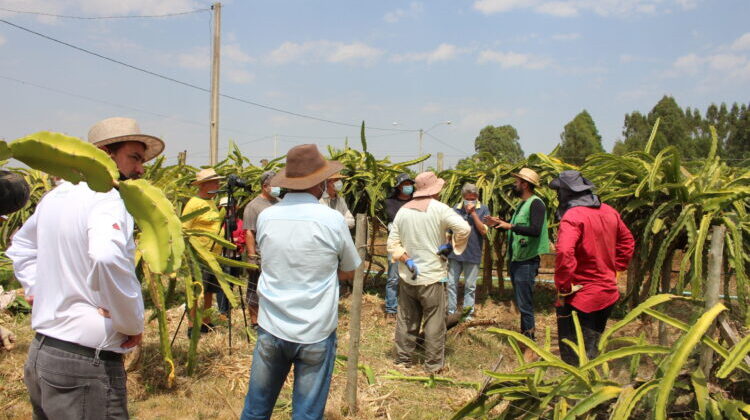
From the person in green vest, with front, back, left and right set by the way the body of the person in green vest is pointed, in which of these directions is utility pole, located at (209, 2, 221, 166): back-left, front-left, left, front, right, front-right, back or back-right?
front-right

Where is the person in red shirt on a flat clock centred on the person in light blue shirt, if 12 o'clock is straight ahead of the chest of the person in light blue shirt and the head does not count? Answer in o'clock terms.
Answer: The person in red shirt is roughly at 2 o'clock from the person in light blue shirt.

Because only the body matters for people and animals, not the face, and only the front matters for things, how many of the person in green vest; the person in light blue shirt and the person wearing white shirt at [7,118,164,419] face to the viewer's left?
1

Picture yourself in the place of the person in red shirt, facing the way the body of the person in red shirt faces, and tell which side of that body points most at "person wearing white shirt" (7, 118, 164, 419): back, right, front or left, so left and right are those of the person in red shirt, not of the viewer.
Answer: left

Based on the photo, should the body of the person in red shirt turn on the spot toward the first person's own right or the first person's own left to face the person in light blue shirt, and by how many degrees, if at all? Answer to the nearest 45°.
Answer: approximately 90° to the first person's own left

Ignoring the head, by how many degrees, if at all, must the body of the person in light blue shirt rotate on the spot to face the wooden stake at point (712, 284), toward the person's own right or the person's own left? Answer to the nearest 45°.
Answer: approximately 135° to the person's own right

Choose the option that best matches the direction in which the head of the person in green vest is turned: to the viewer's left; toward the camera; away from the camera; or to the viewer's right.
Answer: to the viewer's left

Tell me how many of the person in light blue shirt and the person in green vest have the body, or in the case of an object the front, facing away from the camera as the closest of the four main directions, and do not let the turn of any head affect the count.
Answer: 1

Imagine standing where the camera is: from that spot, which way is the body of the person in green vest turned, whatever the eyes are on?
to the viewer's left

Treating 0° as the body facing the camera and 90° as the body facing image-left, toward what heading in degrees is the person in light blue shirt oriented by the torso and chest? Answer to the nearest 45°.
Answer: approximately 180°
